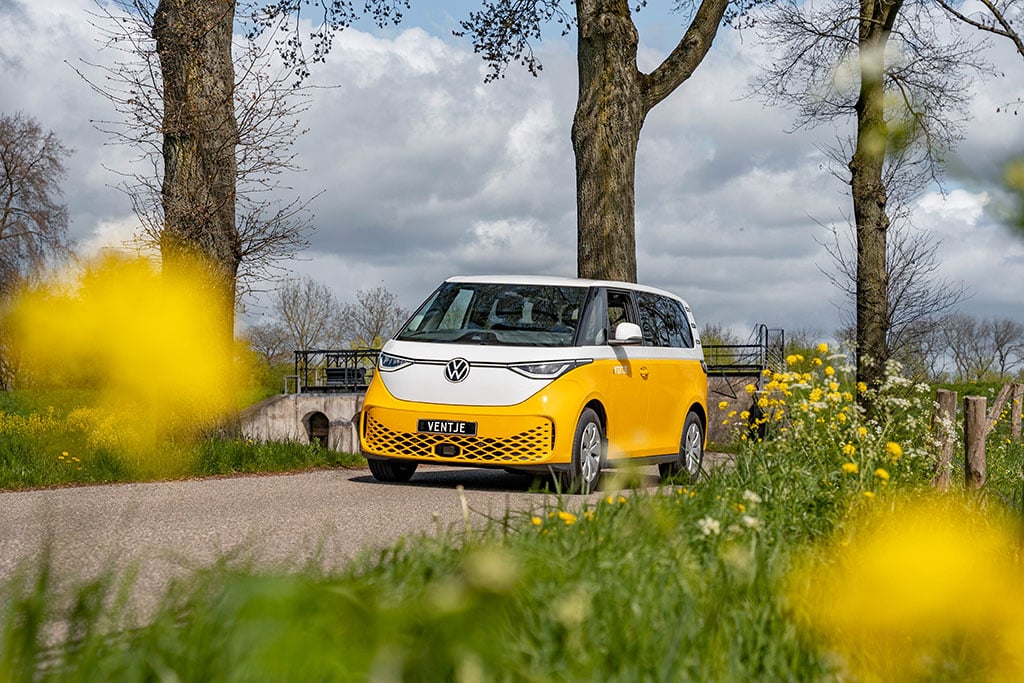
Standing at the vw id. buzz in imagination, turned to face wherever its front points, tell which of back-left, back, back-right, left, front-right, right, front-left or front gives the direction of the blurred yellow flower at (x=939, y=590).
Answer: front-left

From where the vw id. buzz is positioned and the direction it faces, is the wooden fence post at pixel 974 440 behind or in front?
behind

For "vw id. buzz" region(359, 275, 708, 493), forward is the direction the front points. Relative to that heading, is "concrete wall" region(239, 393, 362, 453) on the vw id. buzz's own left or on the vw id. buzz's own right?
on the vw id. buzz's own right

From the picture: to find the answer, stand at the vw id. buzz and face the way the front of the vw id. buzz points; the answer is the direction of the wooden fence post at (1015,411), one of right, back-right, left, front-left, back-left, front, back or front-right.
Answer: back

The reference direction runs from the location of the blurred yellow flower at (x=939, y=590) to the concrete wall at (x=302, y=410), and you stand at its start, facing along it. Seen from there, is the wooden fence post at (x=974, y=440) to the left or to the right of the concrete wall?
right

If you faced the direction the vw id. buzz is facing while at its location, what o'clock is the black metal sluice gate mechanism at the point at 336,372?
The black metal sluice gate mechanism is roughly at 4 o'clock from the vw id. buzz.

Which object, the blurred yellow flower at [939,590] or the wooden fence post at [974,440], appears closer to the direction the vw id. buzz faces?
the blurred yellow flower

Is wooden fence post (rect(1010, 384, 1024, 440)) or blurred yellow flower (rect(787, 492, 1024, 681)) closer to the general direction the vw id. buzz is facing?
the blurred yellow flower

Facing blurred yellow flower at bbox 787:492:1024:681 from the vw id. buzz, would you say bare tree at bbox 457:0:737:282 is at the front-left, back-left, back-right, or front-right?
back-left

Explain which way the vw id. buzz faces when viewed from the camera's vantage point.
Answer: facing the viewer and to the left of the viewer

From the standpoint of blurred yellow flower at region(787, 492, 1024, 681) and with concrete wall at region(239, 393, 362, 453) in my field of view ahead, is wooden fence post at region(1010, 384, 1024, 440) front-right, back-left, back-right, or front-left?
front-right

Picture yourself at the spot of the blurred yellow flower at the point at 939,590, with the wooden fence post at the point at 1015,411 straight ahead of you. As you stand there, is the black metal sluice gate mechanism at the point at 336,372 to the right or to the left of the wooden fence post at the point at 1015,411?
left

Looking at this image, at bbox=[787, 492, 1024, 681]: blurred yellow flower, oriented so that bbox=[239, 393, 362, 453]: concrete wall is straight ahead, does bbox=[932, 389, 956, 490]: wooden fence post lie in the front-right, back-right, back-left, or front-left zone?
front-right
